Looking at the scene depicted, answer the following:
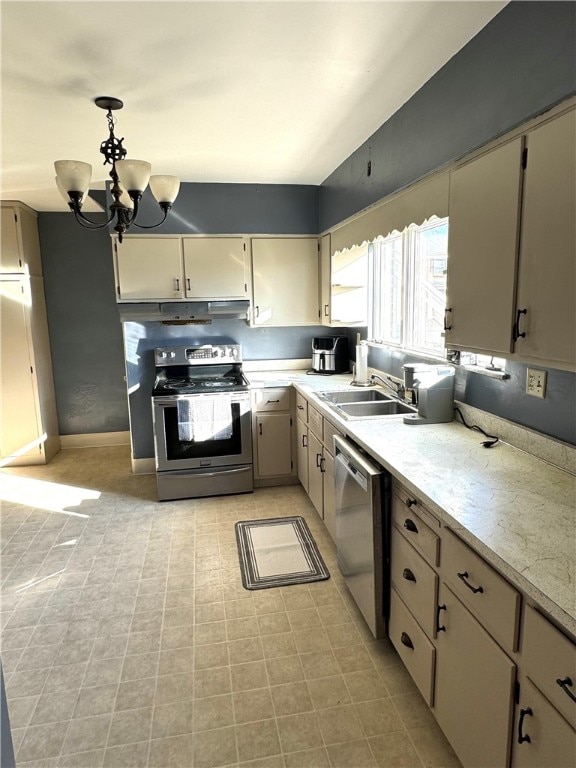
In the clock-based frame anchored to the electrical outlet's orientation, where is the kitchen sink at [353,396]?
The kitchen sink is roughly at 3 o'clock from the electrical outlet.

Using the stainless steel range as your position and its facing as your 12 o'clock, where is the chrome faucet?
The chrome faucet is roughly at 10 o'clock from the stainless steel range.

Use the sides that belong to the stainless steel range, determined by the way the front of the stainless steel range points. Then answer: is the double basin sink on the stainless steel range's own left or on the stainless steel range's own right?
on the stainless steel range's own left

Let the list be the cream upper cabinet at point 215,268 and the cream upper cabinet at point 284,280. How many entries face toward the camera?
2

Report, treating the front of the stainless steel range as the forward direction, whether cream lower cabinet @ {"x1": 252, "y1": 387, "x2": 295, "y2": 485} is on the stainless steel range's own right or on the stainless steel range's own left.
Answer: on the stainless steel range's own left

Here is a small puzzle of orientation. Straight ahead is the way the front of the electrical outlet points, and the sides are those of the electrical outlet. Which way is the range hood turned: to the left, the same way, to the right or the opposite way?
to the left
